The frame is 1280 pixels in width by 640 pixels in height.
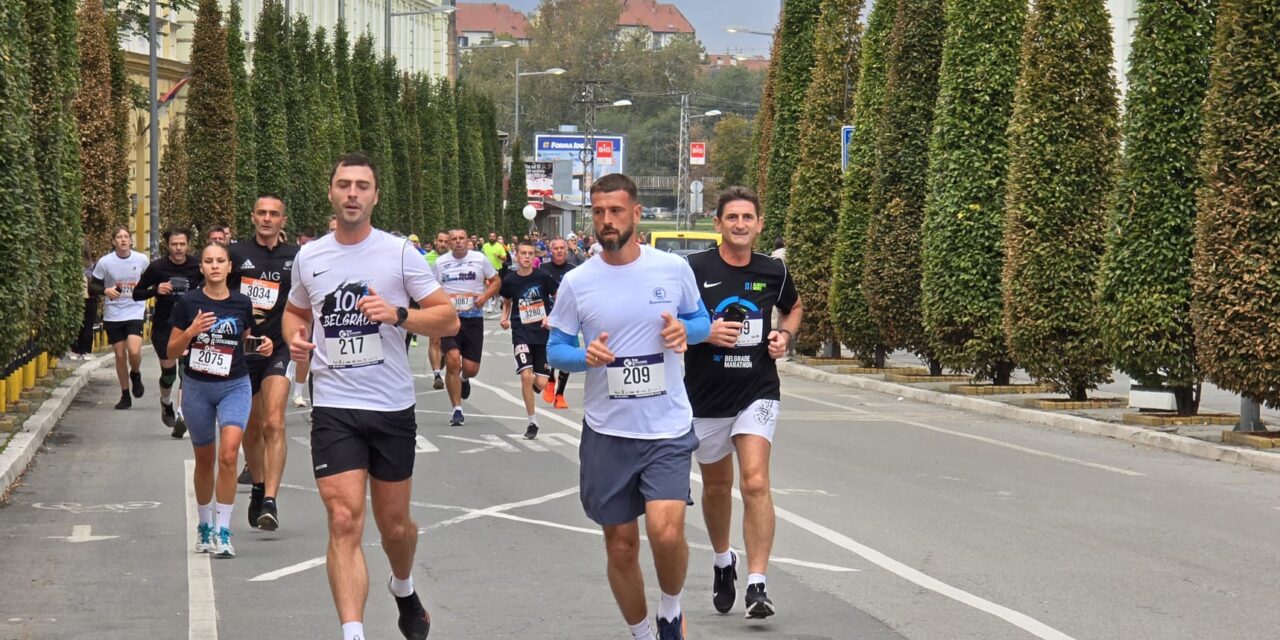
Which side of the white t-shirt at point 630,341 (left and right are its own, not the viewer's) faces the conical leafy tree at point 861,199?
back

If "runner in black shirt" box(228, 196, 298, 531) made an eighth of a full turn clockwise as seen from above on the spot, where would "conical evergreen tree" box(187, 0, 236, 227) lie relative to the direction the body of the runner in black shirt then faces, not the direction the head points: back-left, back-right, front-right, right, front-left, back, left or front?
back-right

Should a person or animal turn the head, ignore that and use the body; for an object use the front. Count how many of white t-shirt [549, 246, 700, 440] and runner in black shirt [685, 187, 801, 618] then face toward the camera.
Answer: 2

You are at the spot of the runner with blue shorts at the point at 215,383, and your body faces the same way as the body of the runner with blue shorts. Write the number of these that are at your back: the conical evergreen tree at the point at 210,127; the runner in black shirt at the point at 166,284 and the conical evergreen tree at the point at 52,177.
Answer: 3

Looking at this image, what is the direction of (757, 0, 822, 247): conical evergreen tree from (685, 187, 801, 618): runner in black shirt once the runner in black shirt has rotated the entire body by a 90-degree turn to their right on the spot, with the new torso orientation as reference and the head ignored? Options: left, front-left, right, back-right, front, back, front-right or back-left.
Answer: right

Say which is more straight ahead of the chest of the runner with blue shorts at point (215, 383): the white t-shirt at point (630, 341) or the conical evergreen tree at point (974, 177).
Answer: the white t-shirt

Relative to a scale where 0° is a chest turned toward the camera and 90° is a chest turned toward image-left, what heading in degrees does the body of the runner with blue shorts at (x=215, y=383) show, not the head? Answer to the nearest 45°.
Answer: approximately 0°

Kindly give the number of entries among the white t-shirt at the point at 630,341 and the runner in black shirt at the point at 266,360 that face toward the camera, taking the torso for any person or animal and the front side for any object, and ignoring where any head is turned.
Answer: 2

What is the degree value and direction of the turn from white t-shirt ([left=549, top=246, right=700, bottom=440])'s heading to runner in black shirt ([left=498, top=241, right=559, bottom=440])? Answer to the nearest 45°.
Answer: approximately 180°

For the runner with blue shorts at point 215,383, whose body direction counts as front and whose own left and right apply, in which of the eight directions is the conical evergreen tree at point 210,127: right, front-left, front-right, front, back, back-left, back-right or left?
back

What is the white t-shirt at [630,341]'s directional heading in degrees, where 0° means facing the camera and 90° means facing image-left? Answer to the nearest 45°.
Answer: approximately 0°
